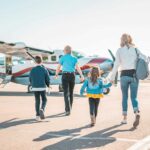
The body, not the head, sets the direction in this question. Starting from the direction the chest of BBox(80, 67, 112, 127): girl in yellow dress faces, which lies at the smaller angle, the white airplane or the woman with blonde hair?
the white airplane

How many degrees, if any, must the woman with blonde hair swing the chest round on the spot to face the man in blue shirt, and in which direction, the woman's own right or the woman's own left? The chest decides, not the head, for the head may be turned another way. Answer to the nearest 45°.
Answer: approximately 45° to the woman's own left

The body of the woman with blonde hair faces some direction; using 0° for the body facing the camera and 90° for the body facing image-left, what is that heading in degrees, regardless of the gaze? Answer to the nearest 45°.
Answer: approximately 180°

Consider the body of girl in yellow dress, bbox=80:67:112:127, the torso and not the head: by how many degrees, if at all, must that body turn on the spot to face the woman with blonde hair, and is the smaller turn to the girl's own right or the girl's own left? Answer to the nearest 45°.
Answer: approximately 90° to the girl's own right

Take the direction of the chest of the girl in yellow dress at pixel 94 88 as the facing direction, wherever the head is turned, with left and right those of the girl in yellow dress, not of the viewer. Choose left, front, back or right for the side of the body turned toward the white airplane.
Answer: front

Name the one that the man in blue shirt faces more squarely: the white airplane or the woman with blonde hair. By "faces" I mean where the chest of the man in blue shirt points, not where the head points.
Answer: the white airplane

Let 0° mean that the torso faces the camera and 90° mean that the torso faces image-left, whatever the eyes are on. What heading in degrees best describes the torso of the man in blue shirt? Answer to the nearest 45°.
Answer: approximately 180°

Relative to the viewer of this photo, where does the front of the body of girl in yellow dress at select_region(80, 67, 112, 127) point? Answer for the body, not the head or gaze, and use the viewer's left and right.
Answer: facing away from the viewer

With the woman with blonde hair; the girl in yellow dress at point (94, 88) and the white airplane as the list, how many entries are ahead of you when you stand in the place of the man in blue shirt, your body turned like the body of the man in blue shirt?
1

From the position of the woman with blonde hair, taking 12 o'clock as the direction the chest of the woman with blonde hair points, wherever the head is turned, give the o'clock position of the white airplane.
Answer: The white airplane is roughly at 11 o'clock from the woman with blonde hair.

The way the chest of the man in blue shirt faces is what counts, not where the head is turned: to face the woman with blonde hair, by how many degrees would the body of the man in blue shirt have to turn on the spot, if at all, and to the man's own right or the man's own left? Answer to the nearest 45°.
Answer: approximately 135° to the man's own right
